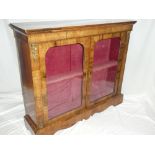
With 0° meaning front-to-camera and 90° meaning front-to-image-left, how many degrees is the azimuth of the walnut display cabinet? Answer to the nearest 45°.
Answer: approximately 315°
